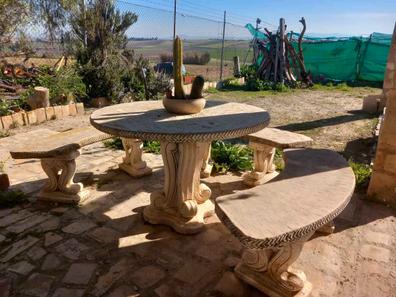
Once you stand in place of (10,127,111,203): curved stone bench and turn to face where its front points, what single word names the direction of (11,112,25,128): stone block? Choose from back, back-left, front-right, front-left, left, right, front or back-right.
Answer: back-left

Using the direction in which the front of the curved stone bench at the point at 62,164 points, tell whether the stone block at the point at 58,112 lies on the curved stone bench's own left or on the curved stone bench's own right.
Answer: on the curved stone bench's own left

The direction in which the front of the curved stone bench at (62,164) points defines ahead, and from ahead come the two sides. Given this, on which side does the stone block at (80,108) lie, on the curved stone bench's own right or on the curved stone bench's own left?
on the curved stone bench's own left

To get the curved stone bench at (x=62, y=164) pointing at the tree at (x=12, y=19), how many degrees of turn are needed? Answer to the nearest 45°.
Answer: approximately 135° to its left

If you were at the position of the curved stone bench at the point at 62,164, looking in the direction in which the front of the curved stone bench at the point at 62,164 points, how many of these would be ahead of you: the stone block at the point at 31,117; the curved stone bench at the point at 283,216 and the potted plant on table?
2

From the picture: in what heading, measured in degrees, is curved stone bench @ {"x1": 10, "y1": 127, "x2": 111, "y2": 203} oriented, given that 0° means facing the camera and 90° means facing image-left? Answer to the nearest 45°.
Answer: approximately 315°

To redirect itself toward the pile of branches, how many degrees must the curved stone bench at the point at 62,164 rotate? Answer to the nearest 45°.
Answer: approximately 90° to its left

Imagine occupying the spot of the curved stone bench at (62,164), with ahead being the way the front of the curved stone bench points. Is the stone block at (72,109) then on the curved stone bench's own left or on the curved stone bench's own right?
on the curved stone bench's own left

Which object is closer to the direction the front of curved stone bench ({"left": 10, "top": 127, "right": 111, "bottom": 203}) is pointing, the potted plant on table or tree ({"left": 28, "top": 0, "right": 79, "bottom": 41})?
the potted plant on table

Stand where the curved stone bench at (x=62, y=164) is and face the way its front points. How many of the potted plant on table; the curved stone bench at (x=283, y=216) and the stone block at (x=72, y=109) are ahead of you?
2

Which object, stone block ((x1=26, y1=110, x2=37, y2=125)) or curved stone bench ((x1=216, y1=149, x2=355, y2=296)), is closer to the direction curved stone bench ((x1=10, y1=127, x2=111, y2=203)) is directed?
the curved stone bench

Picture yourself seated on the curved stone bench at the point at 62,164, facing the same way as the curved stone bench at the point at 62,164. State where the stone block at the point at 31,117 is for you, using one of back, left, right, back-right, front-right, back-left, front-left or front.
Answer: back-left

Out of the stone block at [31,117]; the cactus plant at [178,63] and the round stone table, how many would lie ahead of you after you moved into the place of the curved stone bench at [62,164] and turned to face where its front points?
2

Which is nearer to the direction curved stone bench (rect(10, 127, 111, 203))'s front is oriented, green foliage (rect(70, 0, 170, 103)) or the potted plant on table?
the potted plant on table
